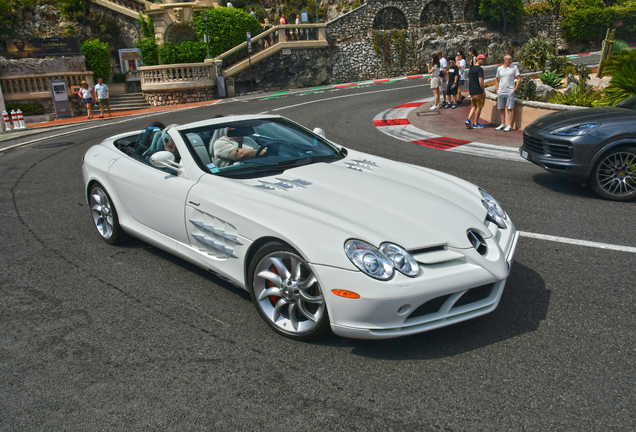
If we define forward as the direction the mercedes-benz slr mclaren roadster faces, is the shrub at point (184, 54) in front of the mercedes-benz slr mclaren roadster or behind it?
behind

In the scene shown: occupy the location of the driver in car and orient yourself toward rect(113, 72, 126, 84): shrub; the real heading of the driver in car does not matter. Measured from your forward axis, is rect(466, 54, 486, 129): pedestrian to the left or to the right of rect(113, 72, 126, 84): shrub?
right

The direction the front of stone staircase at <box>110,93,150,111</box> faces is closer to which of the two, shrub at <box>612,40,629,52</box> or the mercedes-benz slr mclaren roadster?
the mercedes-benz slr mclaren roadster

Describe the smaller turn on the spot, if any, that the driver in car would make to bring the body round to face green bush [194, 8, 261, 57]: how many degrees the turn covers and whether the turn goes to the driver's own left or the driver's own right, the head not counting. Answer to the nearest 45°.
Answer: approximately 135° to the driver's own left

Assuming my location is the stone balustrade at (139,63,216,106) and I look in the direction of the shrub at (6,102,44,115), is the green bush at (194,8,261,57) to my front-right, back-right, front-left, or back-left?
back-right

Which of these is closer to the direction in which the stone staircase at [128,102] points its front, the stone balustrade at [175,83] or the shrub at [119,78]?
the stone balustrade

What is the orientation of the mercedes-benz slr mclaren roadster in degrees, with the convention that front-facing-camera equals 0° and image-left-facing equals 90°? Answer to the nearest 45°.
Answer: approximately 315°

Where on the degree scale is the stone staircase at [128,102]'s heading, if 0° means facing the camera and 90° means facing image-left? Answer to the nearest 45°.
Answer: approximately 0°

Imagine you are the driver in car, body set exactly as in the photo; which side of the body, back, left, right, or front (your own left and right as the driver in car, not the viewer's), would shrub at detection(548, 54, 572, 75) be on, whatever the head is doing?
left

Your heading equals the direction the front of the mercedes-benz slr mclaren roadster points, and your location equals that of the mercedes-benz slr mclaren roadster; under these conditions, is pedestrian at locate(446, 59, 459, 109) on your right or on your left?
on your left
